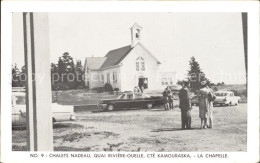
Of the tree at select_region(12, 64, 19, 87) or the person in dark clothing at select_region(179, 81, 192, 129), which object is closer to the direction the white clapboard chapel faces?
the person in dark clothing

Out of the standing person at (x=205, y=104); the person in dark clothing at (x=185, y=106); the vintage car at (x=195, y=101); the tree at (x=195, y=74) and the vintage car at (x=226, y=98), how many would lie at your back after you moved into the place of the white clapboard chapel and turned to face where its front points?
0

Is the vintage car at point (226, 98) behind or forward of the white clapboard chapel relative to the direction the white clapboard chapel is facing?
forward

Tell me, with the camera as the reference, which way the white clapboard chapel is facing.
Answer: facing the viewer and to the right of the viewer

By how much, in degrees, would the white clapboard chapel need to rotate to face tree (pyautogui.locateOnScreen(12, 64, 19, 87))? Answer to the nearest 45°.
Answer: approximately 135° to its right

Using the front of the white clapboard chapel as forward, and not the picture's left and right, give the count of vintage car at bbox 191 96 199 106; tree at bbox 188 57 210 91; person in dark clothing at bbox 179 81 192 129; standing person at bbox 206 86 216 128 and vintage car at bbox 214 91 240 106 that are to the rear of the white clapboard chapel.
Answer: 0

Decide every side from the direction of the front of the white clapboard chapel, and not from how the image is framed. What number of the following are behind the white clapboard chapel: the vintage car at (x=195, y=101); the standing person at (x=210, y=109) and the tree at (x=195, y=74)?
0

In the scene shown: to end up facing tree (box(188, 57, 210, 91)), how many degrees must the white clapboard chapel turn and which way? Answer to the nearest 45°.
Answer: approximately 45° to its left
